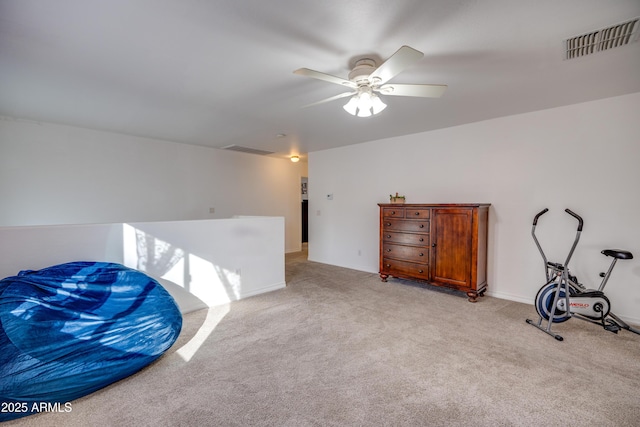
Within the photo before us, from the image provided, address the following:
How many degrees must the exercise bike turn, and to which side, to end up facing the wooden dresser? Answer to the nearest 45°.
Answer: approximately 45° to its right

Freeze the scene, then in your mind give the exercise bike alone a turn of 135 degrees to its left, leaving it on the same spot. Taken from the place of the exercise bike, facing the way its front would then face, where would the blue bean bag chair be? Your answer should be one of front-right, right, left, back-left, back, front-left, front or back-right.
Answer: back-right

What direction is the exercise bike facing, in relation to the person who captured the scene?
facing the viewer and to the left of the viewer

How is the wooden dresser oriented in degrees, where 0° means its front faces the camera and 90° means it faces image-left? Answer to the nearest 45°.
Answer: approximately 45°

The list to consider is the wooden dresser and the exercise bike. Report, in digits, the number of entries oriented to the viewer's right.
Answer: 0

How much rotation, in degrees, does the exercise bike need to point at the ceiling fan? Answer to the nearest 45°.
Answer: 0° — it already faces it

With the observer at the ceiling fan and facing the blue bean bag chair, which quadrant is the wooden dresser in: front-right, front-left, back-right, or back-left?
back-right

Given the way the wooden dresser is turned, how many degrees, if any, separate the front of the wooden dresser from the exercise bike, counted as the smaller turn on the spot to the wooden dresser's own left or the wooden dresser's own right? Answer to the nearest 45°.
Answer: approximately 90° to the wooden dresser's own left

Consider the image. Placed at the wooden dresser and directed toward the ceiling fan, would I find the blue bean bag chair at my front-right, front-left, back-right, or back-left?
front-right

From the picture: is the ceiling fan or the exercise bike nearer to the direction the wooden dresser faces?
the ceiling fan

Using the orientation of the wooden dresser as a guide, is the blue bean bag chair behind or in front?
in front

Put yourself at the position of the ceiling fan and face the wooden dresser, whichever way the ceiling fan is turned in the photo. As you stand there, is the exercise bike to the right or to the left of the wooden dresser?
right
